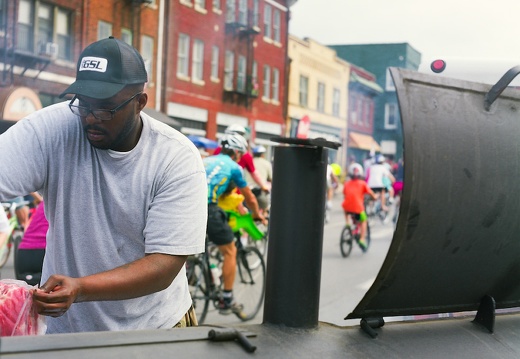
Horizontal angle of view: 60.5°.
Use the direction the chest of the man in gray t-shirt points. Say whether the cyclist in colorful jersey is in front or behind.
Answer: behind

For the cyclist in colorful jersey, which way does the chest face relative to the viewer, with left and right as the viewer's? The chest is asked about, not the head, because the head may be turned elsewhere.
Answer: facing away from the viewer and to the right of the viewer

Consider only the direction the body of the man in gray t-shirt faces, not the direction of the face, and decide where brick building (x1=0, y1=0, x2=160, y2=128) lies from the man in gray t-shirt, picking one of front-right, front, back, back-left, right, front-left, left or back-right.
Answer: back-right

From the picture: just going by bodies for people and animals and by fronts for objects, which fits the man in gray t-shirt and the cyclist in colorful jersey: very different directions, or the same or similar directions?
very different directions

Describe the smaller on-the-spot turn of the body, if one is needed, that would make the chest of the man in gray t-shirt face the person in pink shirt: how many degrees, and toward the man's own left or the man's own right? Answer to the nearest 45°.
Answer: approximately 135° to the man's own right
